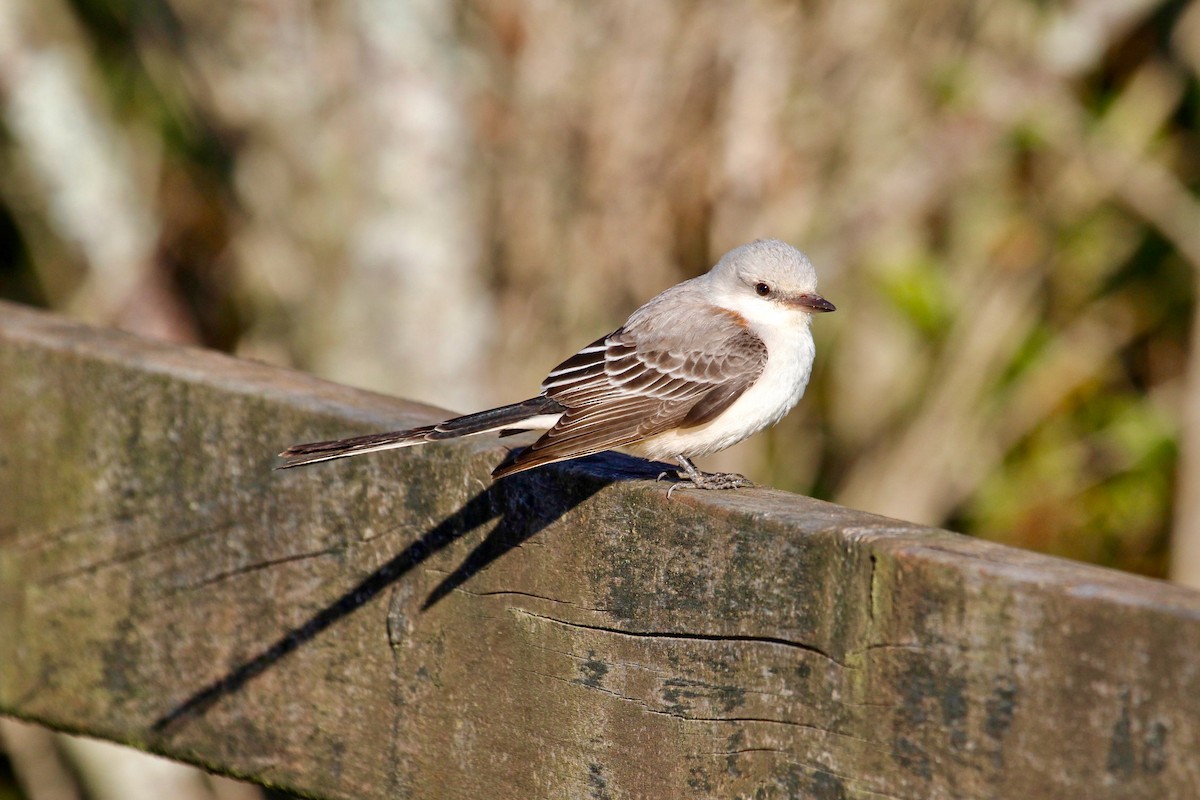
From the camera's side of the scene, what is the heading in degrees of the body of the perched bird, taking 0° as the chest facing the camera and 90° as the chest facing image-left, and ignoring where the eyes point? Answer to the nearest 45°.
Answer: approximately 270°
